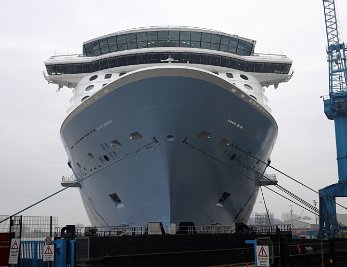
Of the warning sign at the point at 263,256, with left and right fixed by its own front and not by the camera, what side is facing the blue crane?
back

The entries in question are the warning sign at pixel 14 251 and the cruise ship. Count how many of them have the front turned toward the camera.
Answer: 2

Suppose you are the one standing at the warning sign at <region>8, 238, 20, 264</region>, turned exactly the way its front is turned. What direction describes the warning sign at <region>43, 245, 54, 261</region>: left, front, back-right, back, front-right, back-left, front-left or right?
left

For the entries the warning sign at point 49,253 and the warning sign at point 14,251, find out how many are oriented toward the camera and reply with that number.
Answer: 2

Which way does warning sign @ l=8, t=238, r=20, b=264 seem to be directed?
toward the camera

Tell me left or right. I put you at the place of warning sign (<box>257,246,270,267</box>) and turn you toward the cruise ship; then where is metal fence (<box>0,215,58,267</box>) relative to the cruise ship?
left

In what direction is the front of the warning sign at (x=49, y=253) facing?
toward the camera

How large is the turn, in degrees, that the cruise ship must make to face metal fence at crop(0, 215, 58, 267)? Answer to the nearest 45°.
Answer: approximately 45° to its right

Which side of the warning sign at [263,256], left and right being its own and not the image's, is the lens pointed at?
front

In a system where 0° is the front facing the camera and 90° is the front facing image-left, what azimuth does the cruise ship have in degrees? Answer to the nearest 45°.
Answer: approximately 0°

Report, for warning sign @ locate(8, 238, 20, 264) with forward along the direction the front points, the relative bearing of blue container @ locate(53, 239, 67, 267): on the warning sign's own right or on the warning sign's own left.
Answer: on the warning sign's own left

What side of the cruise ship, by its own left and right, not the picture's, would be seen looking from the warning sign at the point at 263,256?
front

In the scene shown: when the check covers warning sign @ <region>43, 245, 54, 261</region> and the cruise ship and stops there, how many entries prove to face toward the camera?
2

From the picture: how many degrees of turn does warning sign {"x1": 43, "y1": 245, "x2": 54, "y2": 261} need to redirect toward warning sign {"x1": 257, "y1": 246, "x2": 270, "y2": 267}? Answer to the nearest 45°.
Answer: approximately 45° to its left

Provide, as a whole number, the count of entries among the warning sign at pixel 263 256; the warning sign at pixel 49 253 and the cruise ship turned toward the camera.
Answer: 3

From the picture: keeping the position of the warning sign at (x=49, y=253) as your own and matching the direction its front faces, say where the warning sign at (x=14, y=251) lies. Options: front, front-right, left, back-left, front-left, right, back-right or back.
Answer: right
